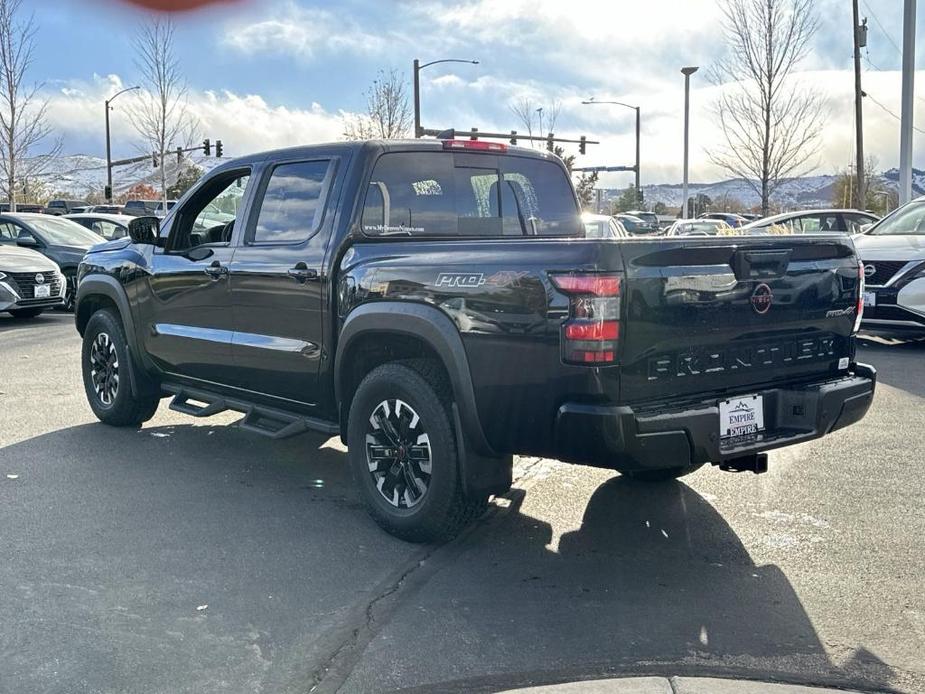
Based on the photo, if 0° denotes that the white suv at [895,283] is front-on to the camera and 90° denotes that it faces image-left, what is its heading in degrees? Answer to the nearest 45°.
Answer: approximately 45°

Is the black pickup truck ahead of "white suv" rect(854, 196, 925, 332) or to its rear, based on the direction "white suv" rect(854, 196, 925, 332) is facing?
ahead

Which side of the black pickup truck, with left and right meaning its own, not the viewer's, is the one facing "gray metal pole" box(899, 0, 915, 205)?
right

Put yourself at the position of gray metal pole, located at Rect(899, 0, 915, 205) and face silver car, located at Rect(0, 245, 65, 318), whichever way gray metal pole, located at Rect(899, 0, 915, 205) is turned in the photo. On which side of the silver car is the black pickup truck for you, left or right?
left

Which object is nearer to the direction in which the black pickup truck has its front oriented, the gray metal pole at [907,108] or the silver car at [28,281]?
the silver car

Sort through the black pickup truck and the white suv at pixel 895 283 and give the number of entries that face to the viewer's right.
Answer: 0

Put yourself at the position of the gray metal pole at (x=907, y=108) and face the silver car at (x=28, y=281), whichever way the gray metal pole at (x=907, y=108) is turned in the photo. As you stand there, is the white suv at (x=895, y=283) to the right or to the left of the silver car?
left

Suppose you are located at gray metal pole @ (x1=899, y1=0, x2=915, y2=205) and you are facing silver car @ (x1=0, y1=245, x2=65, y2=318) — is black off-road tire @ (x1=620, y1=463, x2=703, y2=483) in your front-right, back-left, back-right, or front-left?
front-left

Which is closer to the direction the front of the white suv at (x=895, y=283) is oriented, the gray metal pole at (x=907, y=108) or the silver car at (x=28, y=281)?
the silver car

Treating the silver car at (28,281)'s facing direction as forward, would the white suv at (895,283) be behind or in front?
in front

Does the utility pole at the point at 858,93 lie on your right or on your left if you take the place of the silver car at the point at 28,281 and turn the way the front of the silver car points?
on your left

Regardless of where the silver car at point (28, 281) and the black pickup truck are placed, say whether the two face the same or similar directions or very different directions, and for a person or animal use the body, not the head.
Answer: very different directions
